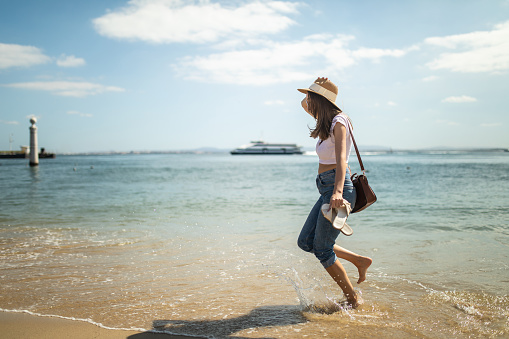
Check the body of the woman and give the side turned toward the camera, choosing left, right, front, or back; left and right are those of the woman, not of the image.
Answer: left
